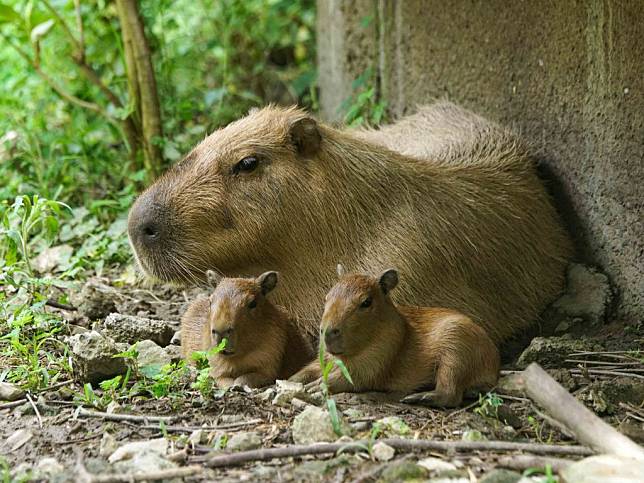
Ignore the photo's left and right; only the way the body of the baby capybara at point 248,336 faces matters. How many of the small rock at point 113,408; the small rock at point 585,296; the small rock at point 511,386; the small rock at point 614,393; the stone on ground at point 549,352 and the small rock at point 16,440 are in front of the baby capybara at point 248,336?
2

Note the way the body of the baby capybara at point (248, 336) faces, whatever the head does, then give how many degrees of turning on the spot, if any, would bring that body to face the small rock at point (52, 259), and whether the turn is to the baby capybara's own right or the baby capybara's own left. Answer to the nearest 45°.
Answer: approximately 90° to the baby capybara's own right

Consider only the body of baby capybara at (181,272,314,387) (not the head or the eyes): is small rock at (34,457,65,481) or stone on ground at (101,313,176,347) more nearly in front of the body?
the small rock

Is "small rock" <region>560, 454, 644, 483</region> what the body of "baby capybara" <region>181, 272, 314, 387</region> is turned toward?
no

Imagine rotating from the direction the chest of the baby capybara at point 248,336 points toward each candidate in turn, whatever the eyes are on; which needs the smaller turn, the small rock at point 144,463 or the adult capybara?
the small rock

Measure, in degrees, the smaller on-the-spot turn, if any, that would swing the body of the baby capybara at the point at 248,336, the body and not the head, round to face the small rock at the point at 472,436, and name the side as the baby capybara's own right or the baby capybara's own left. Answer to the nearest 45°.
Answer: approximately 90° to the baby capybara's own left

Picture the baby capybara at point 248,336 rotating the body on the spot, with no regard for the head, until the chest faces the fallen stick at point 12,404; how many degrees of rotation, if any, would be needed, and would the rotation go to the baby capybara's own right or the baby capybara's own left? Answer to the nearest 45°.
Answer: approximately 45° to the baby capybara's own right

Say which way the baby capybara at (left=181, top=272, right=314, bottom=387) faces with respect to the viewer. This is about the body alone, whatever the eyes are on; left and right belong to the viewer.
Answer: facing the viewer and to the left of the viewer

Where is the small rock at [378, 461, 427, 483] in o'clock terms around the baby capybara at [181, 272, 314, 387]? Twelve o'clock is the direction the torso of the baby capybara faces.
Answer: The small rock is roughly at 10 o'clock from the baby capybara.

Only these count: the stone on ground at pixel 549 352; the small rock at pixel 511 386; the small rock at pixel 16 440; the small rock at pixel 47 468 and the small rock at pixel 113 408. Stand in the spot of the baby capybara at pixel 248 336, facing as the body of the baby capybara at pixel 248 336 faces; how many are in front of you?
3

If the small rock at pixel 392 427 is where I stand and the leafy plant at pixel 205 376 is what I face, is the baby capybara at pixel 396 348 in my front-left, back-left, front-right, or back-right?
front-right

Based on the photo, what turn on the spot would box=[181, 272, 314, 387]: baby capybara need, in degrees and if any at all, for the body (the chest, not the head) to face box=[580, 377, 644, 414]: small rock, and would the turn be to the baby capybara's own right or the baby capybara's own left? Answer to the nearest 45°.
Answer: approximately 135° to the baby capybara's own left

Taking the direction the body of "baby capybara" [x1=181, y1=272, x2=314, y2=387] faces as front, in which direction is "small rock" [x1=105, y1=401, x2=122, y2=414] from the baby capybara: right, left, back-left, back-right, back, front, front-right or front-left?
front

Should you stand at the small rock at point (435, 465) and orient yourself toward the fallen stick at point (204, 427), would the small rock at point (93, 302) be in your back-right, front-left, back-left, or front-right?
front-right

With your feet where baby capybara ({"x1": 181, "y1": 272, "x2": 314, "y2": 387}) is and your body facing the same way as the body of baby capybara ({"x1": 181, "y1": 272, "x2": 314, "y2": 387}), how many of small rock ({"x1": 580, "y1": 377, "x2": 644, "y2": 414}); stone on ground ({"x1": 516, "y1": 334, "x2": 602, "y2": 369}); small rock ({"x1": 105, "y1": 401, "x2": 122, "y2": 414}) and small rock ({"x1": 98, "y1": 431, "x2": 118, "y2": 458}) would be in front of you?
2

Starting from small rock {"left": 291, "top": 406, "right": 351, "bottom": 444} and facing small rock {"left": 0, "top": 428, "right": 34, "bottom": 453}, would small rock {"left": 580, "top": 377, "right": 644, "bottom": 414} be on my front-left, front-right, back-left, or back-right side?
back-right

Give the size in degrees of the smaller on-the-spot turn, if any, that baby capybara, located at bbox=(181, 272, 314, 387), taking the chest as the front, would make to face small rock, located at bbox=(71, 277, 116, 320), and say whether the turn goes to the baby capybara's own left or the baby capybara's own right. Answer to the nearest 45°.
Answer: approximately 90° to the baby capybara's own right

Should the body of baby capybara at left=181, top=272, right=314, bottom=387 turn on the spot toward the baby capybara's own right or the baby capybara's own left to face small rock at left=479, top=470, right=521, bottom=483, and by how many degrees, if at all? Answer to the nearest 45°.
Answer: approximately 90° to the baby capybara's own left

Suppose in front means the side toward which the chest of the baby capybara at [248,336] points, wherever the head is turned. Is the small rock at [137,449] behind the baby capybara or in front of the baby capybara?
in front

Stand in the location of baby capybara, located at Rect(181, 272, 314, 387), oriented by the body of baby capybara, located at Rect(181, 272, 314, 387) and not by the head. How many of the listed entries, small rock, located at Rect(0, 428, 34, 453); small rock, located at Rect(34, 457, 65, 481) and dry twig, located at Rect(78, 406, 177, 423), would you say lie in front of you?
3

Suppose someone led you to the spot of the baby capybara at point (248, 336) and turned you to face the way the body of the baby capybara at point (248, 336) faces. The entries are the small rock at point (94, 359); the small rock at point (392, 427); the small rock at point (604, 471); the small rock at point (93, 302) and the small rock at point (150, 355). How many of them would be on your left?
2
